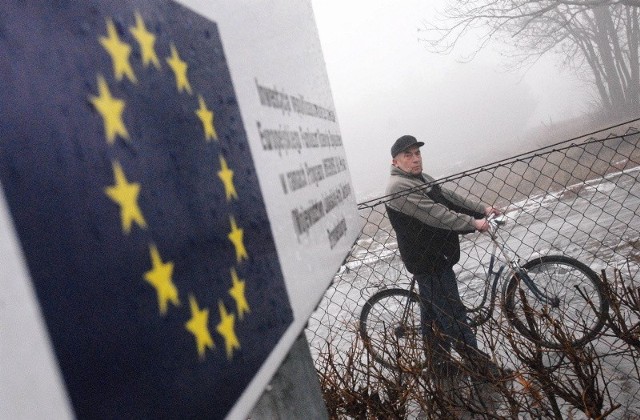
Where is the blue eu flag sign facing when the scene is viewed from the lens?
facing the viewer and to the right of the viewer

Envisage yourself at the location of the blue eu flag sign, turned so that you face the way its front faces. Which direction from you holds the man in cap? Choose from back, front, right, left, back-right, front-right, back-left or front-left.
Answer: left
